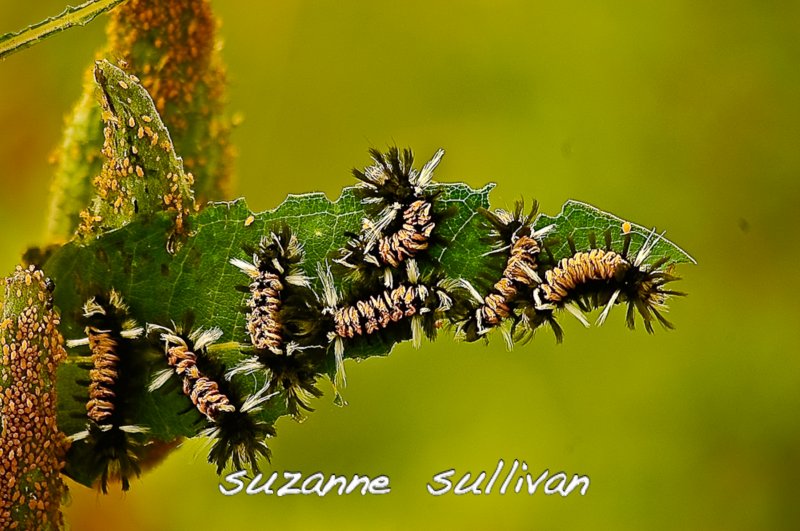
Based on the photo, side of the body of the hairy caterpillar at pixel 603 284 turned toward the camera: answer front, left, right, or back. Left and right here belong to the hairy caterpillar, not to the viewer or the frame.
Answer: right
